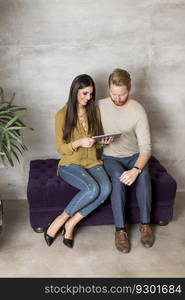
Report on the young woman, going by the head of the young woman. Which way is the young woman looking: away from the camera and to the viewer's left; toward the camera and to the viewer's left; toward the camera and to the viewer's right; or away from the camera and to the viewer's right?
toward the camera and to the viewer's right

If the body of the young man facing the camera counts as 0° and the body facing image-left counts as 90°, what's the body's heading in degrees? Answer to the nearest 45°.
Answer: approximately 0°
